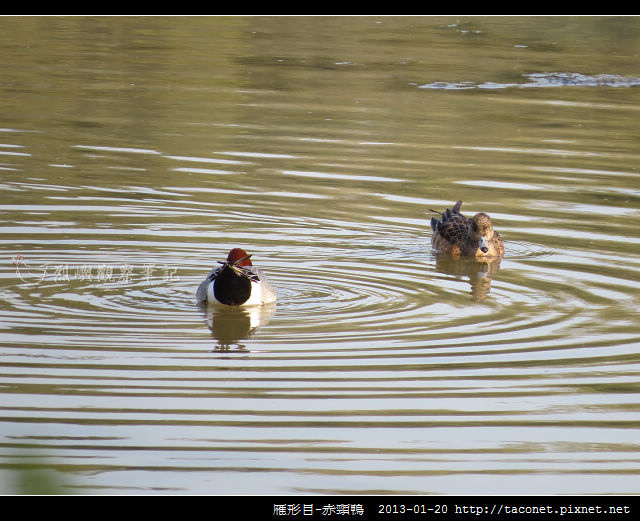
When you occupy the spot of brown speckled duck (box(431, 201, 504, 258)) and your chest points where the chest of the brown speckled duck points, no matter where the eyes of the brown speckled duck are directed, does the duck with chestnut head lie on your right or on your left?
on your right

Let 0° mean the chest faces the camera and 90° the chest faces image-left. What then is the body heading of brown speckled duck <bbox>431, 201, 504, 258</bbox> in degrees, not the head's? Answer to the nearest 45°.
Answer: approximately 315°
